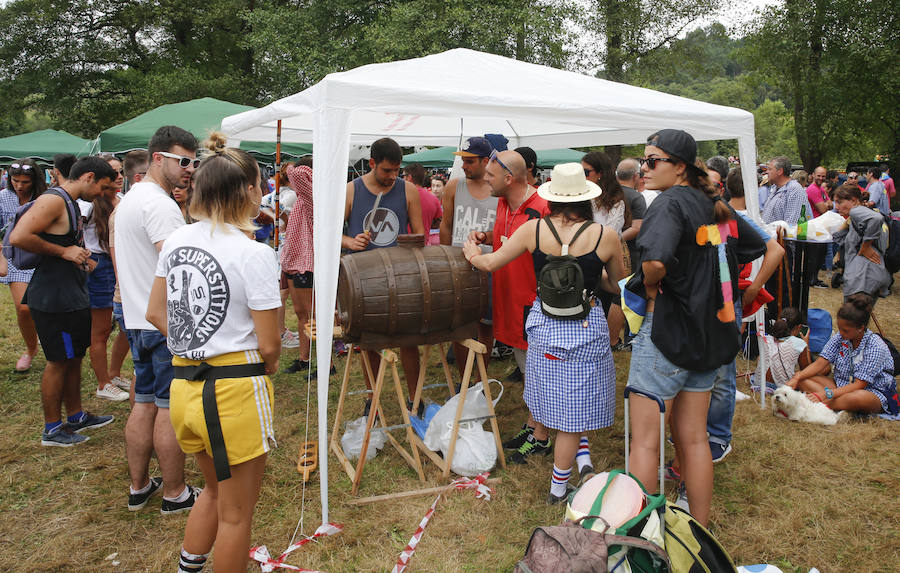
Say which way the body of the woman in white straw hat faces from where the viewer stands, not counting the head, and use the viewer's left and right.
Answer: facing away from the viewer

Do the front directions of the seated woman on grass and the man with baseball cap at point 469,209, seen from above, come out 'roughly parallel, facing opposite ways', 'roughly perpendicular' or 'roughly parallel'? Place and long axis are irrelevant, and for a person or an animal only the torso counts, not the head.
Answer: roughly perpendicular

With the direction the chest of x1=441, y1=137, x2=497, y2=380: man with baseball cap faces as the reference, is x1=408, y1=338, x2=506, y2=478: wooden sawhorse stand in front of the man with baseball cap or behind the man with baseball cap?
in front

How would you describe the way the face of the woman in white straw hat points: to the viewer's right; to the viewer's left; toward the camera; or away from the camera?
away from the camera

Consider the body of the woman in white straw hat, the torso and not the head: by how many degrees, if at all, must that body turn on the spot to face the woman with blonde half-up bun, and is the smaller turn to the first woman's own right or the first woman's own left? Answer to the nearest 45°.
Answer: approximately 135° to the first woman's own left

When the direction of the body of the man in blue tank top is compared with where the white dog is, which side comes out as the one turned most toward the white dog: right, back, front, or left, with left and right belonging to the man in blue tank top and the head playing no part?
left

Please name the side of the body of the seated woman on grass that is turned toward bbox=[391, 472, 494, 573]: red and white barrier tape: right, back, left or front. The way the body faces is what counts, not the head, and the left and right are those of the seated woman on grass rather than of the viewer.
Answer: front

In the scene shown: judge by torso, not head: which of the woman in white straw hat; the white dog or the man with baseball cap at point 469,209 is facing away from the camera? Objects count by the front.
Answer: the woman in white straw hat

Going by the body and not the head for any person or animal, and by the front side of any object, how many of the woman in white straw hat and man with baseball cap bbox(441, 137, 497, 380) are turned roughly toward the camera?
1

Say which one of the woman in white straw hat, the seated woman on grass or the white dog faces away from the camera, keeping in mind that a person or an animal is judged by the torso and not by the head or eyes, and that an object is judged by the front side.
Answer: the woman in white straw hat

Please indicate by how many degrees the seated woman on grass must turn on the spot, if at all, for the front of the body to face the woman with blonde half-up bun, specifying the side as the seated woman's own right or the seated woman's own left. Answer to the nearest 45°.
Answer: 0° — they already face them

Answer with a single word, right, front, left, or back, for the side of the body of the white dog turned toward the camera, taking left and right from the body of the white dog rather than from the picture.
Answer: left

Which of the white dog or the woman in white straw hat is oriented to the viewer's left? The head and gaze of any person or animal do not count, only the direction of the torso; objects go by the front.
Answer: the white dog

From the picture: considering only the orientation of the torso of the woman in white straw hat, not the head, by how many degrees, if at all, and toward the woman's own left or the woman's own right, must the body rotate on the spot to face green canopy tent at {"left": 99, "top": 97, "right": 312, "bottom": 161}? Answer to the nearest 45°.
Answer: approximately 45° to the woman's own left

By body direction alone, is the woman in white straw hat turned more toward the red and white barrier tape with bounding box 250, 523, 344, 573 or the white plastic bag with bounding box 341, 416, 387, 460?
the white plastic bag
